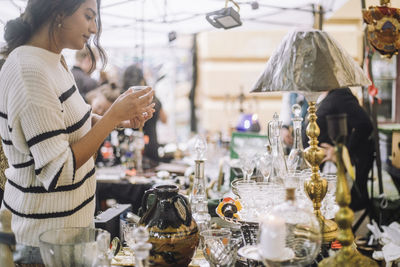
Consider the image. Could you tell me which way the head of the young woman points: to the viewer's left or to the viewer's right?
to the viewer's right

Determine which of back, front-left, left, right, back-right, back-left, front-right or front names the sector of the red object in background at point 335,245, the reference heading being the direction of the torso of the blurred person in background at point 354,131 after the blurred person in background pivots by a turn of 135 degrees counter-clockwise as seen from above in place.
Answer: front-right

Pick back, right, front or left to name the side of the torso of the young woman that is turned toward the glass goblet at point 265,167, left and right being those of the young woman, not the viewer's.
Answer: front

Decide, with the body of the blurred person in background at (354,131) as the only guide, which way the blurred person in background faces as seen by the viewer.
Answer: to the viewer's left

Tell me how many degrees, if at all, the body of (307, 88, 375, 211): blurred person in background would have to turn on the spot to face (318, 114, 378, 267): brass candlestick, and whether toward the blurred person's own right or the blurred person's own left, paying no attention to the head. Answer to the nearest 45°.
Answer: approximately 90° to the blurred person's own left

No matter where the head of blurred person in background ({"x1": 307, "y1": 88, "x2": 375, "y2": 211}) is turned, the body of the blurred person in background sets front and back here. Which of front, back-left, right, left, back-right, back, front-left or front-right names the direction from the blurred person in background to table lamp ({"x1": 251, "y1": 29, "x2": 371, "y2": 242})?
left

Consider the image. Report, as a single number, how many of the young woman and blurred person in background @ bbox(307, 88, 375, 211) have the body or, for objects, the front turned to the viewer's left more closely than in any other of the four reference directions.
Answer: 1

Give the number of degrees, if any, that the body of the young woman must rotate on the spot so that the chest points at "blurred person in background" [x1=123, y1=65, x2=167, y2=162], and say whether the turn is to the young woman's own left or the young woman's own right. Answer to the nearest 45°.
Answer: approximately 90° to the young woman's own left

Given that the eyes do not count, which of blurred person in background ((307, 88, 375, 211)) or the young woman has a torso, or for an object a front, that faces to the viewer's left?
the blurred person in background

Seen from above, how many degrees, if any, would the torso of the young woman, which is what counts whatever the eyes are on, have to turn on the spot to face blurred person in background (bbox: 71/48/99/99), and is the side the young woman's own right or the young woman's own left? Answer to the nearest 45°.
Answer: approximately 90° to the young woman's own left

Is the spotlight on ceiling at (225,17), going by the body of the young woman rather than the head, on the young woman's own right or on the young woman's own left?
on the young woman's own left

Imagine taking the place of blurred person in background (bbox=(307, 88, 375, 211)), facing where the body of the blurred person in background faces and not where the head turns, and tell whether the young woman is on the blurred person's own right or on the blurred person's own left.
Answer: on the blurred person's own left

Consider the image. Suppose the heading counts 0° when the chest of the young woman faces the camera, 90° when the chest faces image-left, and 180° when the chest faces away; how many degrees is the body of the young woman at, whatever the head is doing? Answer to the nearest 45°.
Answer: approximately 270°

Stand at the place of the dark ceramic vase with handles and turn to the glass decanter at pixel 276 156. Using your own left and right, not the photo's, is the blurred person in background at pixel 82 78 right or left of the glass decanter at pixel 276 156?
left

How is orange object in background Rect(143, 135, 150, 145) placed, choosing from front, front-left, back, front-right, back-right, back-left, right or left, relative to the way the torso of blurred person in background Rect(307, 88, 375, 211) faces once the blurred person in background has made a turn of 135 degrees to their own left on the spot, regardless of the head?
back-right
